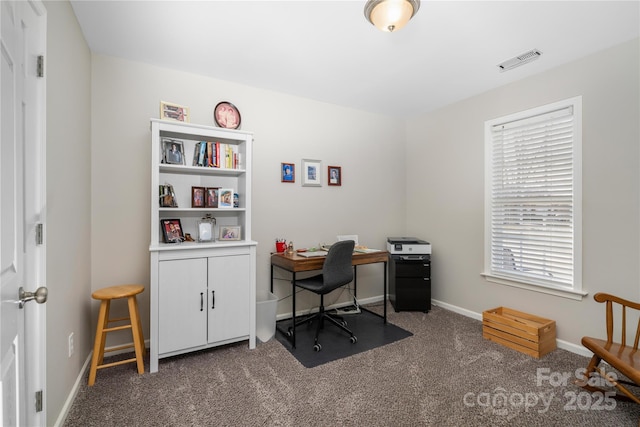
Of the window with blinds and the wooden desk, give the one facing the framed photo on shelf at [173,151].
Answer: the window with blinds

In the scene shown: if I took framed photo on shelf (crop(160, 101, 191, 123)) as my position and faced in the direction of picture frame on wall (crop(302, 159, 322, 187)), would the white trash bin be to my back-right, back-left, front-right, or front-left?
front-right

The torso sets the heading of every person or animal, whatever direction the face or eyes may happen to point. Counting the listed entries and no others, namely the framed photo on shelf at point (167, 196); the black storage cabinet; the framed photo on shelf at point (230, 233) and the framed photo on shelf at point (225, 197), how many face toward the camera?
4

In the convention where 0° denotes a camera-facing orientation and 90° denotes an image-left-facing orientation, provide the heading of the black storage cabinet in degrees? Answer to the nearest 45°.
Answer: approximately 0°

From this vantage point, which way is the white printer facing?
toward the camera

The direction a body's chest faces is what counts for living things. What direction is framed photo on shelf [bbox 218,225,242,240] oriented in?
toward the camera

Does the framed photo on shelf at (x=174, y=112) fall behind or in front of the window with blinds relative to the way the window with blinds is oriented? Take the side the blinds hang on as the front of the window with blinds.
in front

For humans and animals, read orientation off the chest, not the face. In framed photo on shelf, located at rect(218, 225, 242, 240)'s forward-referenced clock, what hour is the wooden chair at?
The wooden chair is roughly at 10 o'clock from the framed photo on shelf.

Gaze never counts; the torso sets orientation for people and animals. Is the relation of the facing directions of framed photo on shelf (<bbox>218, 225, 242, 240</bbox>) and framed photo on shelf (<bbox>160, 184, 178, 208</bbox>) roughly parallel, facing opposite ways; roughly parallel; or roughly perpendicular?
roughly parallel

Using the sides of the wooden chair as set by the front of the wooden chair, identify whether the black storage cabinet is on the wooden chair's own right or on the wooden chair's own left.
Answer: on the wooden chair's own right

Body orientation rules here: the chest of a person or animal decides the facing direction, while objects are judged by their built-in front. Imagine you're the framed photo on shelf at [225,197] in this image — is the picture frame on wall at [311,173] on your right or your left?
on your left

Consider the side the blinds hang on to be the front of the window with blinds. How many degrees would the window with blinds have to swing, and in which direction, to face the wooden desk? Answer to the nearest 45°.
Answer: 0° — it already faces it

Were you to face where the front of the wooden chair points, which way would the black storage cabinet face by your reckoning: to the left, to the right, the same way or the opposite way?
to the left

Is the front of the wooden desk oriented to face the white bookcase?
no
